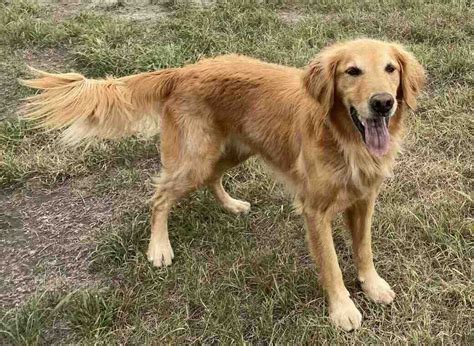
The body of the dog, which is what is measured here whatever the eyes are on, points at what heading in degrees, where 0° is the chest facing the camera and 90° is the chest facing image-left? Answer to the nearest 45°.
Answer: approximately 315°
